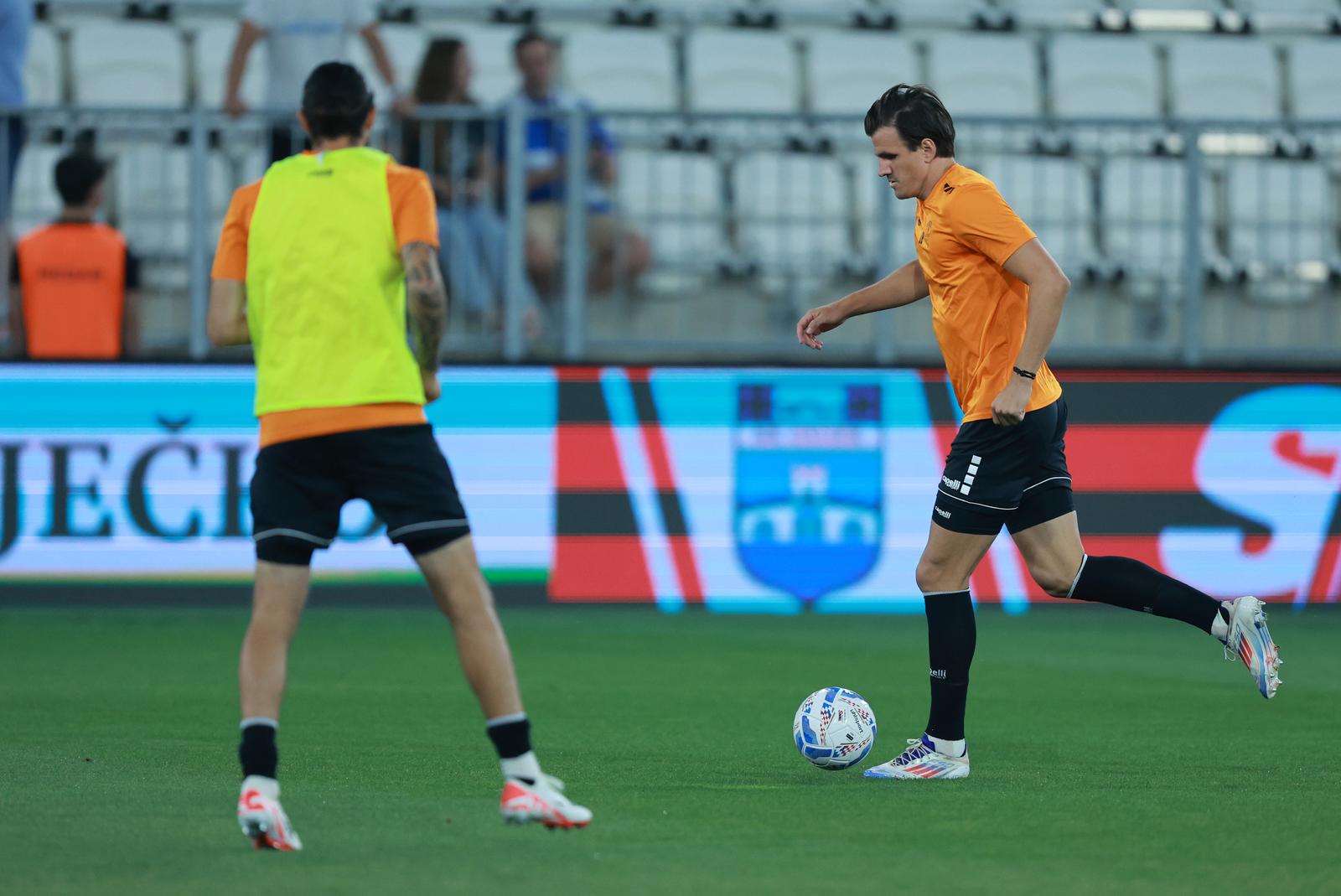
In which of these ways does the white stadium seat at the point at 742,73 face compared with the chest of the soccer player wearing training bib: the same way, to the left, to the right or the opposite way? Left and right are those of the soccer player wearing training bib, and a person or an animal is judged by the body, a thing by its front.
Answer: the opposite way

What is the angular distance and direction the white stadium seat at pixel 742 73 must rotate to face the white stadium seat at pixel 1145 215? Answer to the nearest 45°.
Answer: approximately 45° to its left

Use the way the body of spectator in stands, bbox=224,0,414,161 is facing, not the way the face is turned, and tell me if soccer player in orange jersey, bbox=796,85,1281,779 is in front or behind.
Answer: in front

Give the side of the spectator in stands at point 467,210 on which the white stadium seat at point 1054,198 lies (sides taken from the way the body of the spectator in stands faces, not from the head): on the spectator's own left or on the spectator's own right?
on the spectator's own left

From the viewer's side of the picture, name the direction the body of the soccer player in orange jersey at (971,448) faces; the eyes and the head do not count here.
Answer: to the viewer's left

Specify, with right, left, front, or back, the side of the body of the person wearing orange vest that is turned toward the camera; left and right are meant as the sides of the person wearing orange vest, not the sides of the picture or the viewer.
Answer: back

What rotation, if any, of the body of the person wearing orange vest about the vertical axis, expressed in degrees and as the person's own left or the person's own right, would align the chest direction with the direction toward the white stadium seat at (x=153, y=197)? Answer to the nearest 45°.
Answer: approximately 45° to the person's own right

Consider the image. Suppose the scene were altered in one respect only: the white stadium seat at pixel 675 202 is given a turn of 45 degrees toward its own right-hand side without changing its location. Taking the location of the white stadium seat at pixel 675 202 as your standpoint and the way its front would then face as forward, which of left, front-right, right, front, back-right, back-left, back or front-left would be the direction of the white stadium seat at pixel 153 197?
front-right

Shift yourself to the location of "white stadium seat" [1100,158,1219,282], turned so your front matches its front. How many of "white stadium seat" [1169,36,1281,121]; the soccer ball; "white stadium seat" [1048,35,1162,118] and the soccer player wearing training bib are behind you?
2

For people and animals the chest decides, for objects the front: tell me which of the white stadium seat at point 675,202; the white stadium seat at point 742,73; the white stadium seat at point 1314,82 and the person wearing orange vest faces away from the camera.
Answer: the person wearing orange vest

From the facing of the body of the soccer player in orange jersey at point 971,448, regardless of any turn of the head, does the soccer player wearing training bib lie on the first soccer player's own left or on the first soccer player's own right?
on the first soccer player's own left

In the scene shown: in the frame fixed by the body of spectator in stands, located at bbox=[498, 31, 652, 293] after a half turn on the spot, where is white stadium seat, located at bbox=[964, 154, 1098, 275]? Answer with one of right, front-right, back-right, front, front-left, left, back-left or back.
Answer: right

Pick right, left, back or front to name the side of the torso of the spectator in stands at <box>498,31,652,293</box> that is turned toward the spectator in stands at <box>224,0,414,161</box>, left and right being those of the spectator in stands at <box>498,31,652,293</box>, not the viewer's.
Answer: right

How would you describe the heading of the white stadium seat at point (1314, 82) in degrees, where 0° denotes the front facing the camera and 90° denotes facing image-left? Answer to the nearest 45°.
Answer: approximately 0°
